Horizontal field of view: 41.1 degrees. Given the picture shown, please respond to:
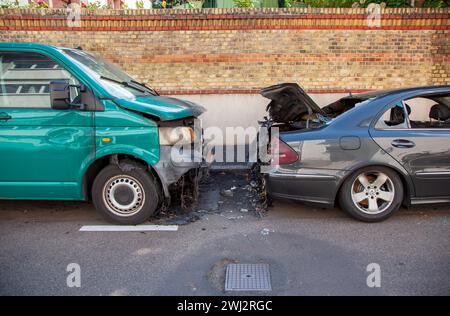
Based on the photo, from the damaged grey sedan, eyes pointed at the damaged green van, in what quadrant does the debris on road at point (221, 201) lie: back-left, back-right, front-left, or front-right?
front-right

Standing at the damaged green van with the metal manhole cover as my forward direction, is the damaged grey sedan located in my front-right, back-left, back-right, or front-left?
front-left

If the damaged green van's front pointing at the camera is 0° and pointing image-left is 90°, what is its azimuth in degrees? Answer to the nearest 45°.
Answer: approximately 270°

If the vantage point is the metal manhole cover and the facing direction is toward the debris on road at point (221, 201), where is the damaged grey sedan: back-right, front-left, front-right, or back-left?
front-right

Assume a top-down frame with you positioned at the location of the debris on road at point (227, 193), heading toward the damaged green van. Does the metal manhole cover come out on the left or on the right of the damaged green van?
left

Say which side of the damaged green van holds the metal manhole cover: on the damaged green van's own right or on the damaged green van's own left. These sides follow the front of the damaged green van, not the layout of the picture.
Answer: on the damaged green van's own right

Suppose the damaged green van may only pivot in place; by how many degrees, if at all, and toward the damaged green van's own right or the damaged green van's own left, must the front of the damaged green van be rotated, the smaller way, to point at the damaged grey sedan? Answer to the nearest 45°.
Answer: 0° — it already faces it
